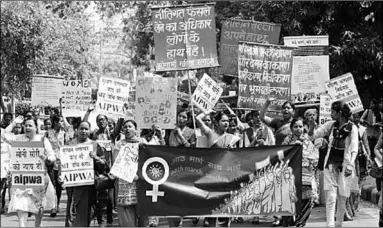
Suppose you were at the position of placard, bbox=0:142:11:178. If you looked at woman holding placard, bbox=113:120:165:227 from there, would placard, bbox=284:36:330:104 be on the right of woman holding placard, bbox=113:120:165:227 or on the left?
left

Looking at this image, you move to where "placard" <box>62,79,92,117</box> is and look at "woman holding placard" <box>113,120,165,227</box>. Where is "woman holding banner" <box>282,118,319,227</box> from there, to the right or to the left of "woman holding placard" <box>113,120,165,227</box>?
left

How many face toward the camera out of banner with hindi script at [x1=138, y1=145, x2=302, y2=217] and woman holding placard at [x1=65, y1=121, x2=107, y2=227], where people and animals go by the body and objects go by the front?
2

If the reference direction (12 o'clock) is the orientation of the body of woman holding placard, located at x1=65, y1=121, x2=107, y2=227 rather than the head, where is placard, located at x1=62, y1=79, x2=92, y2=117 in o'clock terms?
The placard is roughly at 6 o'clock from the woman holding placard.

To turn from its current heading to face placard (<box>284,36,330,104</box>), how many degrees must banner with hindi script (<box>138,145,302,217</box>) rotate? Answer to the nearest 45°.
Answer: approximately 135° to its left

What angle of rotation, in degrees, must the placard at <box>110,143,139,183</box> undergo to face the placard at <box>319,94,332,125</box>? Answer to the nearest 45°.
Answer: approximately 135° to its left

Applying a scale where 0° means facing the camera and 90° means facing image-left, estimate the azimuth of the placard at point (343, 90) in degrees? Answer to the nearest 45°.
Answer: approximately 0°

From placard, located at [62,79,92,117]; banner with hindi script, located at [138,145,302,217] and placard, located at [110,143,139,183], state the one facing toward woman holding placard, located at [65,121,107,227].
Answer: placard, located at [62,79,92,117]

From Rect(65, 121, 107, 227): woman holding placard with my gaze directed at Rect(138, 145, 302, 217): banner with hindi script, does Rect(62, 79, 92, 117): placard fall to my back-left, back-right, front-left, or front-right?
back-left

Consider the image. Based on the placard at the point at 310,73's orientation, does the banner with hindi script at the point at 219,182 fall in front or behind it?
in front

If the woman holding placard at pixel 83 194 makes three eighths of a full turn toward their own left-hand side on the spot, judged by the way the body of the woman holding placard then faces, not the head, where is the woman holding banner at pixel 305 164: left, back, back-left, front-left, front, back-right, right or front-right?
front-right

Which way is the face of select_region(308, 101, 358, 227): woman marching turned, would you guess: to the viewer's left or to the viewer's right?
to the viewer's left
